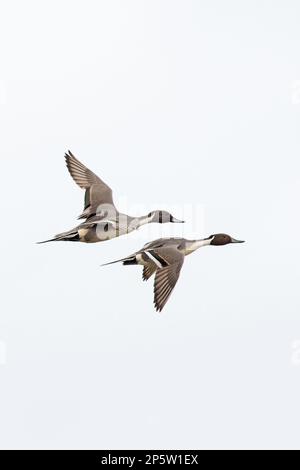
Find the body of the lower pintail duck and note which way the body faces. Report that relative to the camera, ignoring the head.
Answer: to the viewer's right

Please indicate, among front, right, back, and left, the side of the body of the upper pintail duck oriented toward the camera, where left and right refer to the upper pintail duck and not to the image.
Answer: right

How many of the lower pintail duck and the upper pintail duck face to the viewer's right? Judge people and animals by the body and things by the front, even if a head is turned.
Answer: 2

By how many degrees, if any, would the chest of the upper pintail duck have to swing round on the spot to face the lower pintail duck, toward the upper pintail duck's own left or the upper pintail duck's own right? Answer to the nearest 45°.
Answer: approximately 45° to the upper pintail duck's own right
